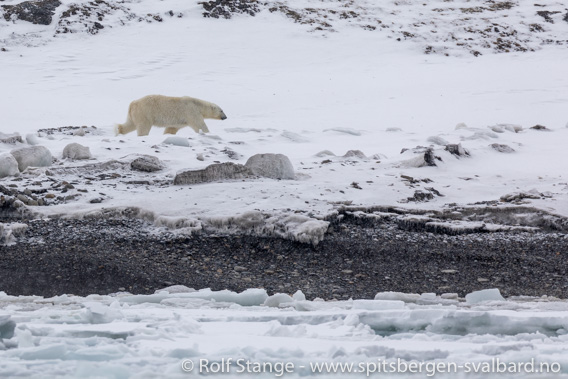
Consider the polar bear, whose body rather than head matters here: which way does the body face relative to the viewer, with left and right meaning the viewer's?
facing to the right of the viewer

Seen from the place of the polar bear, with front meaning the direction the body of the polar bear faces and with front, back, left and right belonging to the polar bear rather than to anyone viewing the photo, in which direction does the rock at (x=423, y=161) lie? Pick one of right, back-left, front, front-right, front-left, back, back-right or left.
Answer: front-right

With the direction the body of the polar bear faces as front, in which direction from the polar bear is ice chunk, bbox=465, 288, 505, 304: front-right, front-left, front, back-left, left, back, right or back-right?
right

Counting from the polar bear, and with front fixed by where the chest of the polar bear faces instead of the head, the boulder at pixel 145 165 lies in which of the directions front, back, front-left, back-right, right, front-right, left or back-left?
right

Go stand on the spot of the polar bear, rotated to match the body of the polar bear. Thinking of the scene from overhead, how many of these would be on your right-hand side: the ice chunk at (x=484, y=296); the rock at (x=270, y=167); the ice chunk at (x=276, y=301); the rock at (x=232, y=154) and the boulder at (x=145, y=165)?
5

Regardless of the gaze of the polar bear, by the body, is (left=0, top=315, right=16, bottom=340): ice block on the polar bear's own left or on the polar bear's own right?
on the polar bear's own right

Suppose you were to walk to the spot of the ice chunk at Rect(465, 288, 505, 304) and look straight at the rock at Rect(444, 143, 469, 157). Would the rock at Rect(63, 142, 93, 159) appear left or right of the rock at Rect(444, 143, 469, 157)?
left

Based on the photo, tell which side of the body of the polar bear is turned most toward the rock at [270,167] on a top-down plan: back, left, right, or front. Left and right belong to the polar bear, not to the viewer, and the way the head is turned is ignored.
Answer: right

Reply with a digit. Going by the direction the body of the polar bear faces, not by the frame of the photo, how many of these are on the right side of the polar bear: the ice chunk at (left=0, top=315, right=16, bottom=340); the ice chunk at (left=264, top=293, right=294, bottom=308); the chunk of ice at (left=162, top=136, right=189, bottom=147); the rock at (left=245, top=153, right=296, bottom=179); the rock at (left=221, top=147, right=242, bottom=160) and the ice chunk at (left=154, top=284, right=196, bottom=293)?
6

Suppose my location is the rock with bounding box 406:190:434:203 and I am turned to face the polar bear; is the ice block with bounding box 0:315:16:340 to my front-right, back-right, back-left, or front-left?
back-left

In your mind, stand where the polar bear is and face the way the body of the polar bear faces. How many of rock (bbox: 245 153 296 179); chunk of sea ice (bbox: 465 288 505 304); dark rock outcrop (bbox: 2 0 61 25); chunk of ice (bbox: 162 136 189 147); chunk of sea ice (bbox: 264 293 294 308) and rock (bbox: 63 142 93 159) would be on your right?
5

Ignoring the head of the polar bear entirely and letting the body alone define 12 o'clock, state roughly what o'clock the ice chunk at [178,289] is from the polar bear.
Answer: The ice chunk is roughly at 3 o'clock from the polar bear.
